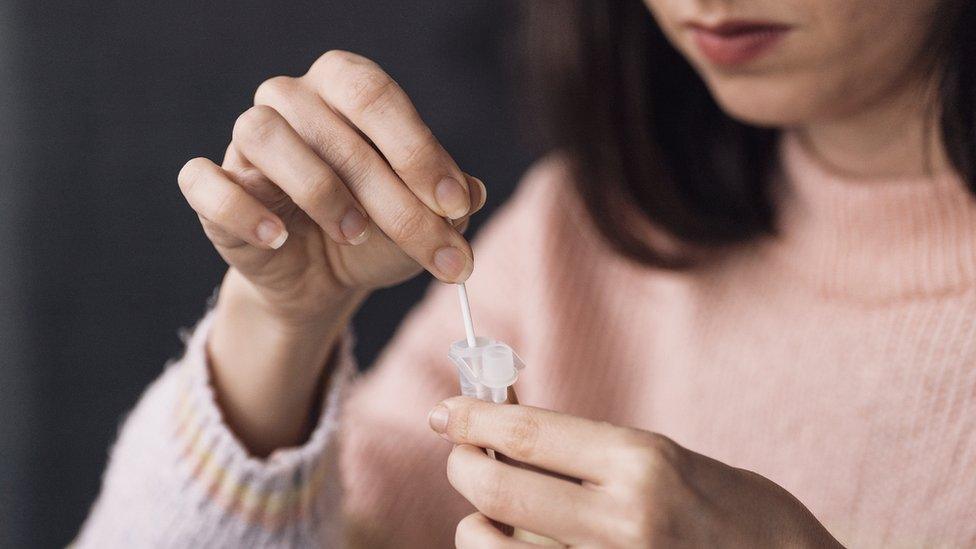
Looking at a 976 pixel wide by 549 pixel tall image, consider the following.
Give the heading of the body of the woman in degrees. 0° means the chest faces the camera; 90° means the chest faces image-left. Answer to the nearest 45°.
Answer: approximately 45°
